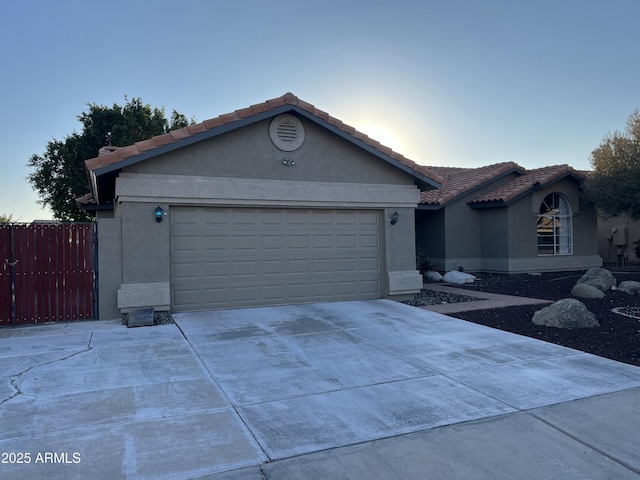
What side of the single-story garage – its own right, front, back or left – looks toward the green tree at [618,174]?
left

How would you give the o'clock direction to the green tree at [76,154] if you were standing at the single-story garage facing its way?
The green tree is roughly at 5 o'clock from the single-story garage.

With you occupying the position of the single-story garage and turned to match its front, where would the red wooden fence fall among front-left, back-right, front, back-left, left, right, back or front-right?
right

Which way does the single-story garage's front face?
toward the camera

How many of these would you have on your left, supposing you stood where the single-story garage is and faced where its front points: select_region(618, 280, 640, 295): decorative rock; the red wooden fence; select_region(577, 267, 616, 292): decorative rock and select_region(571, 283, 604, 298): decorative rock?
3

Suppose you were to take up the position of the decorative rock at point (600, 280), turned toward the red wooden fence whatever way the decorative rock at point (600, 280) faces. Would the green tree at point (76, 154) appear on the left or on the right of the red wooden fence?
right

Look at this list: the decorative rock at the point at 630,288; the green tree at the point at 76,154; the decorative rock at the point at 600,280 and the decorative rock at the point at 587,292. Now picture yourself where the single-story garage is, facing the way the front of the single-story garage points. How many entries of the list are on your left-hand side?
3

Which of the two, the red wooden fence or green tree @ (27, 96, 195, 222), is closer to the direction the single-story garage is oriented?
the red wooden fence

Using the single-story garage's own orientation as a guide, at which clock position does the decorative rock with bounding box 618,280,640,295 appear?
The decorative rock is roughly at 9 o'clock from the single-story garage.

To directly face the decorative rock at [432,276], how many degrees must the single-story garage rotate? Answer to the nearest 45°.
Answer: approximately 135° to its left

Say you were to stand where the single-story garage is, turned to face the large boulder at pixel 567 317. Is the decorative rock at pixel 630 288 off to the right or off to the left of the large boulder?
left

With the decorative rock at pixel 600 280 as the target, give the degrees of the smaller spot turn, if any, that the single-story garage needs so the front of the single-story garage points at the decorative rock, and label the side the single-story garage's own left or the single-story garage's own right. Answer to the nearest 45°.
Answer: approximately 90° to the single-story garage's own left

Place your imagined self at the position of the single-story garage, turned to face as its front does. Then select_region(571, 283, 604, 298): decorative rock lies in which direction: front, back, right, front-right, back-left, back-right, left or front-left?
left
